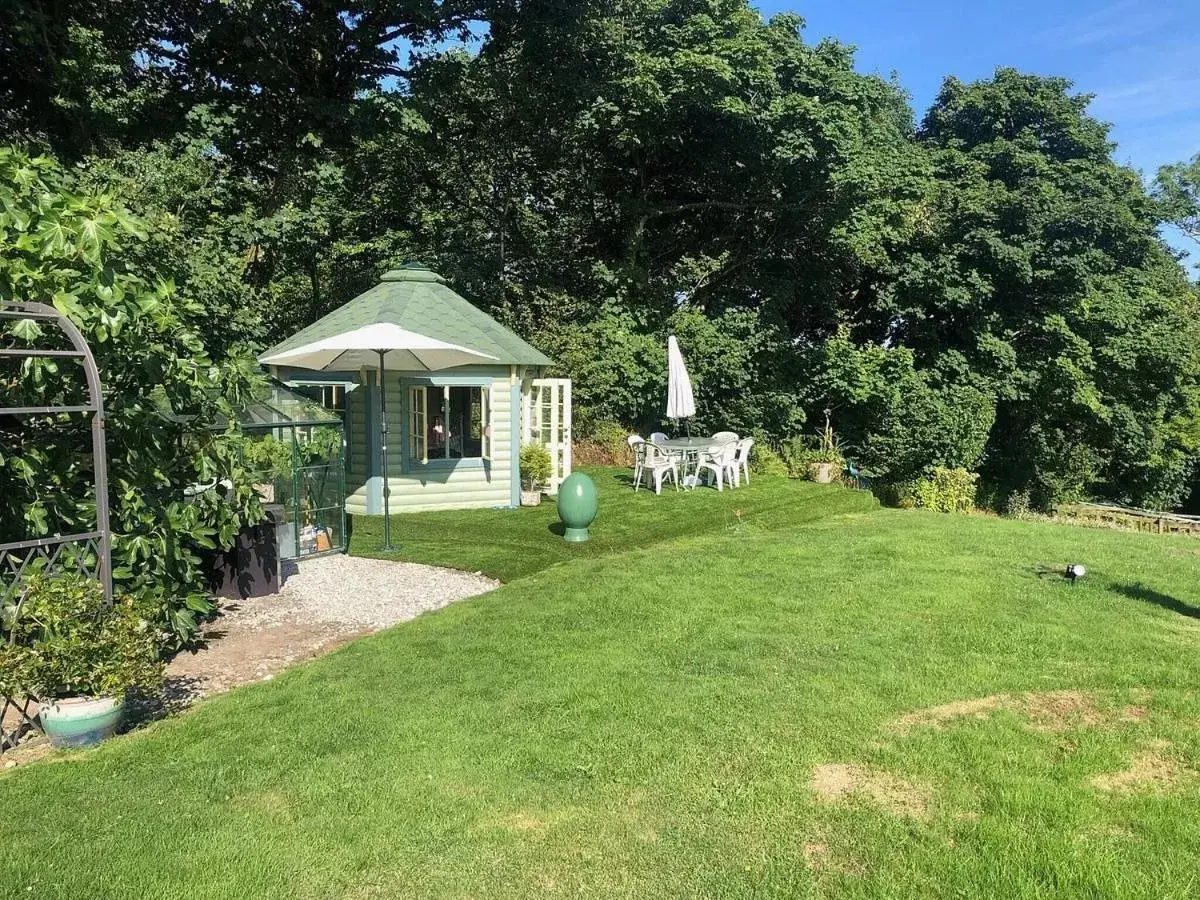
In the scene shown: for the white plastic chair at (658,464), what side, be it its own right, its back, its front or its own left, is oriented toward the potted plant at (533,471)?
back

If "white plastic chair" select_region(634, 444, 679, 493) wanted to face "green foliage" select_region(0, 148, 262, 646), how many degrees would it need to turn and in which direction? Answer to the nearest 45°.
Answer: approximately 135° to its right

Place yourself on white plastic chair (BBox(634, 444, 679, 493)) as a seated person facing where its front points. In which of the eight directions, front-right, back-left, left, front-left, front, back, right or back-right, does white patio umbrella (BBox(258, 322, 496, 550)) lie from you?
back

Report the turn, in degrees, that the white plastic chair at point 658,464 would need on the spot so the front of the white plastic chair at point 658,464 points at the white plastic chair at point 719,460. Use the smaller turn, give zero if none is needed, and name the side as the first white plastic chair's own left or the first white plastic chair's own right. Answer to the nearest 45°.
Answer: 0° — it already faces it

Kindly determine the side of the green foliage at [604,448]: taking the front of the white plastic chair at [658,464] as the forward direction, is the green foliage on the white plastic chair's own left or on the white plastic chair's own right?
on the white plastic chair's own left

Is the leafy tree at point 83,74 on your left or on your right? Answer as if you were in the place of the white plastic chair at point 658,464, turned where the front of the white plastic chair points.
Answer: on your left

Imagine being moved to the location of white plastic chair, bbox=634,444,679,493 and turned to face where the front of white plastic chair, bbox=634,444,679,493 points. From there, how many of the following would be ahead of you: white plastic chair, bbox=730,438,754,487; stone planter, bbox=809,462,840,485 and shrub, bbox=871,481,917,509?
3

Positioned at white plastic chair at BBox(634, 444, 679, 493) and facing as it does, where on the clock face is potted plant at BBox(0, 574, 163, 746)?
The potted plant is roughly at 5 o'clock from the white plastic chair.

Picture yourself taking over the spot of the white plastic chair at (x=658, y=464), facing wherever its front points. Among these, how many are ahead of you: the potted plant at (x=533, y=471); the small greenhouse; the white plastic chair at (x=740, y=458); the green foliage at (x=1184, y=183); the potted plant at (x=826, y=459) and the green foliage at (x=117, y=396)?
3

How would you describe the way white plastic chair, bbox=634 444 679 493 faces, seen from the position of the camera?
facing away from the viewer and to the right of the viewer

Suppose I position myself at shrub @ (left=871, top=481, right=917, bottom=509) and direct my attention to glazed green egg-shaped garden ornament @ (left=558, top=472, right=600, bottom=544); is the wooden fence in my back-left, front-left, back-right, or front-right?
back-left

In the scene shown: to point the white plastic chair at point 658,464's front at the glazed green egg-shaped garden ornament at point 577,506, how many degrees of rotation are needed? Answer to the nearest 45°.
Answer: approximately 135° to its right
